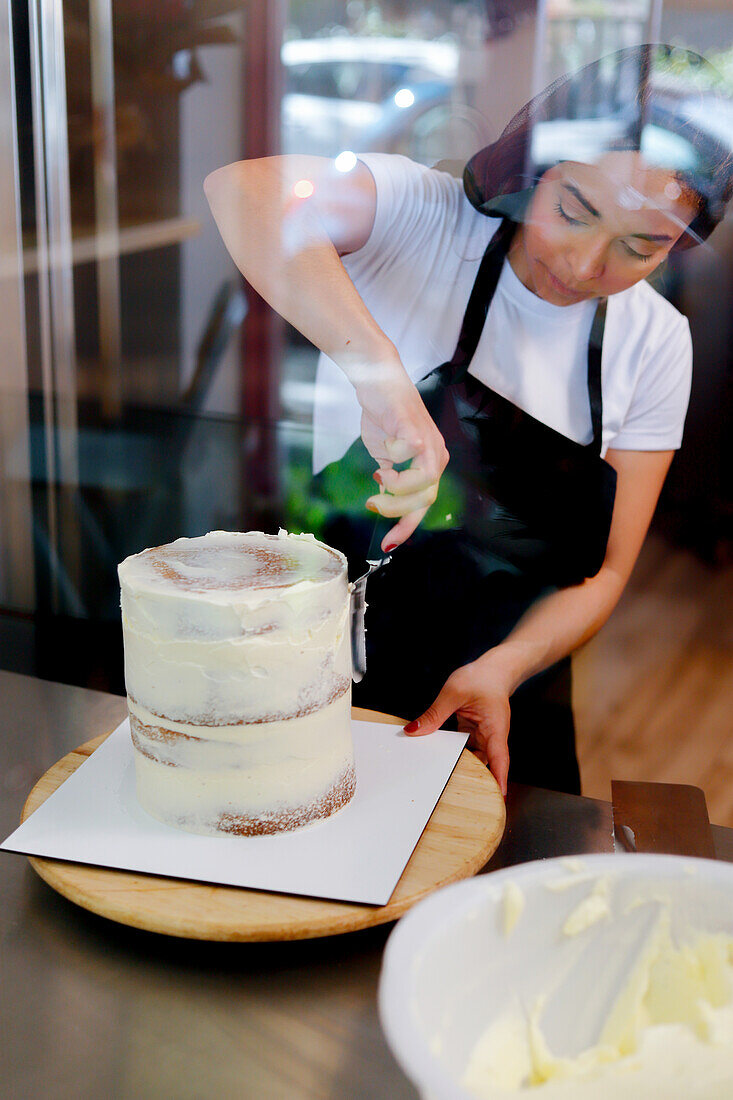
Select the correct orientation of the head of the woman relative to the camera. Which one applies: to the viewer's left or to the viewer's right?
to the viewer's left

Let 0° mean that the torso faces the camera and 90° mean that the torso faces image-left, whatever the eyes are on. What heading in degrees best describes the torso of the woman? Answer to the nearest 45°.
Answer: approximately 0°
